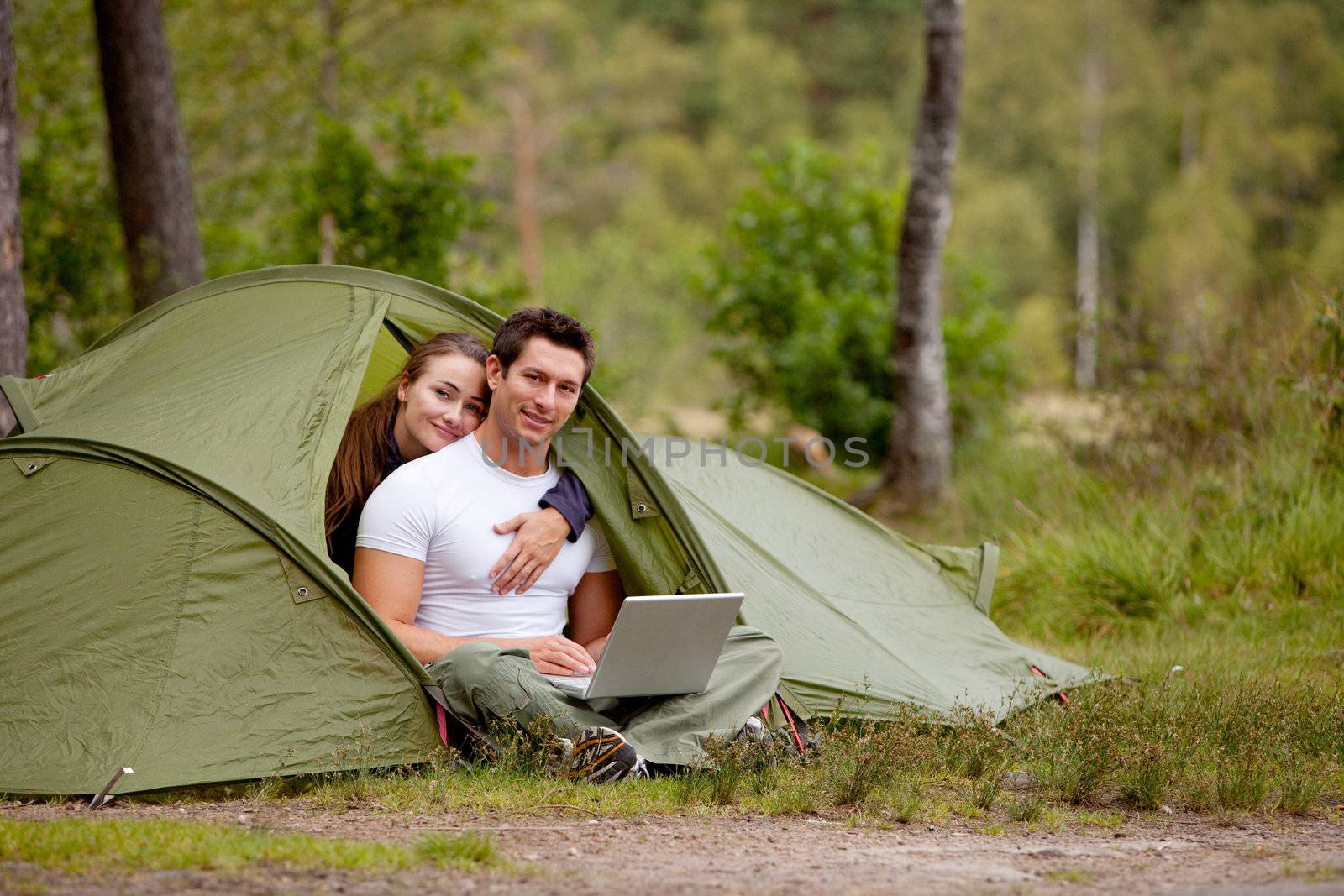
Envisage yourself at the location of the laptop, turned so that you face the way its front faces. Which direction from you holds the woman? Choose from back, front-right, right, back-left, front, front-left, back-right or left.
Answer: front

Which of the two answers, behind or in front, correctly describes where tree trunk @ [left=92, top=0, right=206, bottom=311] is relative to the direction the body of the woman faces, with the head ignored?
behind

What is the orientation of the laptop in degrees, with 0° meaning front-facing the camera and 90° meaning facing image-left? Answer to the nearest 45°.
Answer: approximately 135°

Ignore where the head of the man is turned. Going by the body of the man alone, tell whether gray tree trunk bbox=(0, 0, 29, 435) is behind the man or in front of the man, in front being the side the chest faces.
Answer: behind

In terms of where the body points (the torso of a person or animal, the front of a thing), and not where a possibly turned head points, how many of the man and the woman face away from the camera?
0

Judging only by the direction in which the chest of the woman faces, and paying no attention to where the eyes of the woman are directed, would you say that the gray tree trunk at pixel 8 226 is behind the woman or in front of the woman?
behind

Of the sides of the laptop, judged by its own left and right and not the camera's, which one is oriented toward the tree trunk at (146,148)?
front

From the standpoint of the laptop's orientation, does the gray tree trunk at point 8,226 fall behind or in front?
in front

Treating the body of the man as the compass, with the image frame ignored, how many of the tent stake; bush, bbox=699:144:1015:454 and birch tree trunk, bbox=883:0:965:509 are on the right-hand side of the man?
1

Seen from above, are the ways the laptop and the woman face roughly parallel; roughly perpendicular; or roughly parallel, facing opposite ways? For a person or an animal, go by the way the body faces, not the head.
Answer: roughly parallel, facing opposite ways

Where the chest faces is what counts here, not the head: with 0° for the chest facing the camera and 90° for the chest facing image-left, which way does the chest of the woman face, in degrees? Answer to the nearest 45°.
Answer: approximately 315°

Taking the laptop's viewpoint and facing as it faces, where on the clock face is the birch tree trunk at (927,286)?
The birch tree trunk is roughly at 2 o'clock from the laptop.

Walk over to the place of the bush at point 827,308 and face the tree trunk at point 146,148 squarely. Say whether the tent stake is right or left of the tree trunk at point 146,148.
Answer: left

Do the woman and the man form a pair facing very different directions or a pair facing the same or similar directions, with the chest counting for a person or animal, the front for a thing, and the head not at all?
same or similar directions
